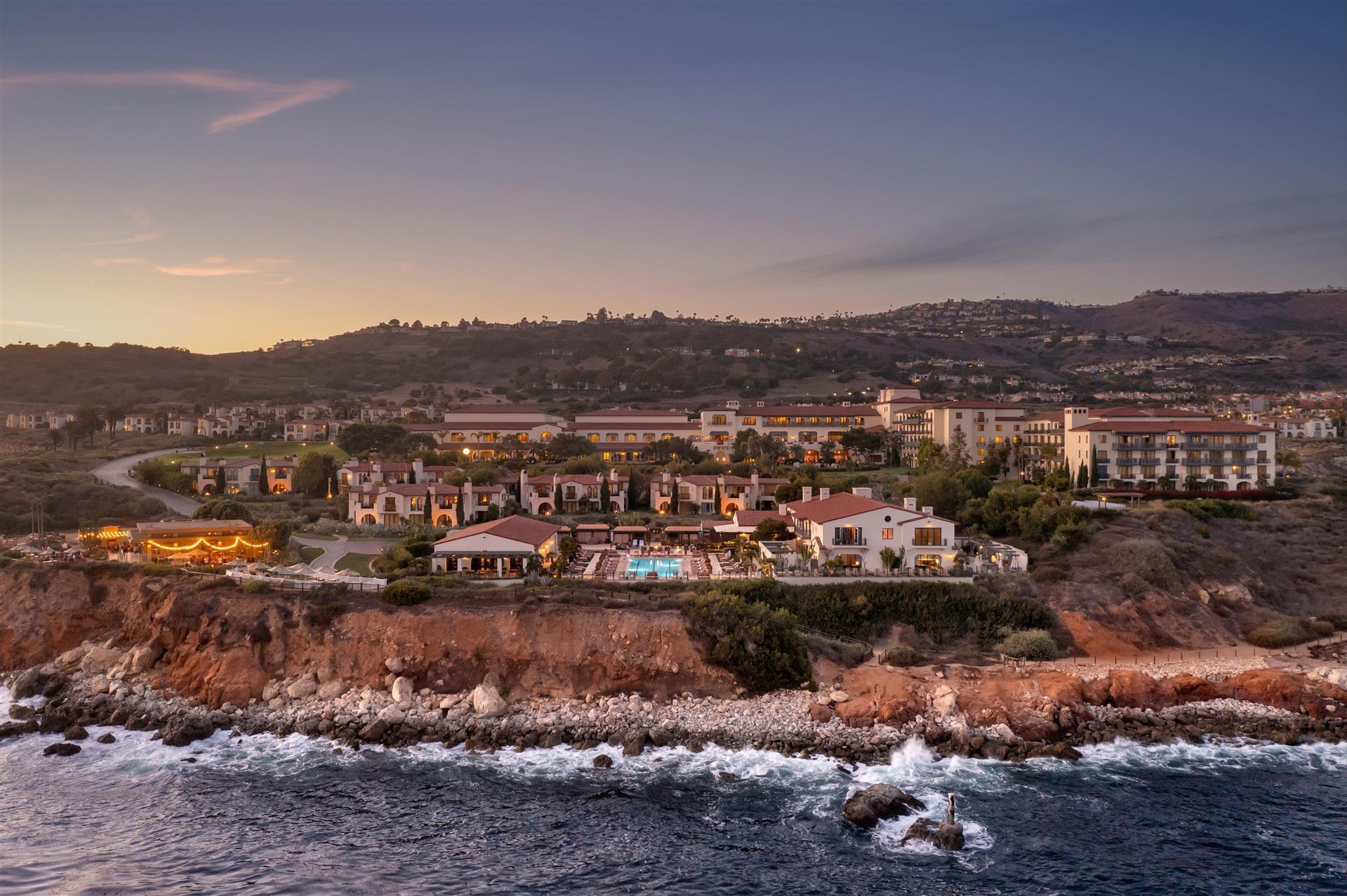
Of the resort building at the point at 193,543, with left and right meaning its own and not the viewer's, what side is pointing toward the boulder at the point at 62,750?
front

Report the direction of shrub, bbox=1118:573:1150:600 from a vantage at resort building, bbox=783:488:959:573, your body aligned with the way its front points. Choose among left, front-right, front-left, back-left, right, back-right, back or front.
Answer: left

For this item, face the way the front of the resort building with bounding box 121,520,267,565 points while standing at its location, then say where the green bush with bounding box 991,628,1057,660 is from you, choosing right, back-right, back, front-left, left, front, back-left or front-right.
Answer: front-left

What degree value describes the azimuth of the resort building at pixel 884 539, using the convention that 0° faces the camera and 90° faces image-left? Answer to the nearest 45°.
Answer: approximately 0°

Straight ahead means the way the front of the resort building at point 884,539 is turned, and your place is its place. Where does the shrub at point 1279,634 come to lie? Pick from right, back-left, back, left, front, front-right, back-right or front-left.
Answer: left

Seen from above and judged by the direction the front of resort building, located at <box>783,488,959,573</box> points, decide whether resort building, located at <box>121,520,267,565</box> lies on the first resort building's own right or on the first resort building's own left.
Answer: on the first resort building's own right

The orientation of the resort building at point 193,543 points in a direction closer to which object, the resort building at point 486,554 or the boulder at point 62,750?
the boulder

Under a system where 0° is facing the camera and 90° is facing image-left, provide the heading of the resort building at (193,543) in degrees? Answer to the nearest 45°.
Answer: approximately 0°

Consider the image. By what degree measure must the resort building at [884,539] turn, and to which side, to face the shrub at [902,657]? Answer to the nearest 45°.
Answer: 0° — it already faces it

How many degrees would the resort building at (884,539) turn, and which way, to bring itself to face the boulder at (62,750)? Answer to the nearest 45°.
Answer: approximately 45° to its right

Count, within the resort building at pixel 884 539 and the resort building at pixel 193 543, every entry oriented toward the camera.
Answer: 2

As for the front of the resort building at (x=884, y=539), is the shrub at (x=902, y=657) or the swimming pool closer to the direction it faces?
the shrub
